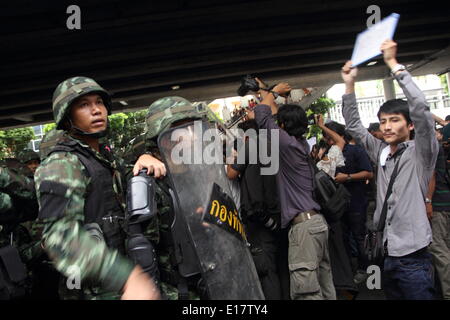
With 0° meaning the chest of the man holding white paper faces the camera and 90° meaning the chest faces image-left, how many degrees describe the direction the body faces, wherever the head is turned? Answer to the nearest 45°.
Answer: approximately 45°

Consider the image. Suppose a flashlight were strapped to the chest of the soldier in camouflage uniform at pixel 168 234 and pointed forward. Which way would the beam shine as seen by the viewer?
to the viewer's right

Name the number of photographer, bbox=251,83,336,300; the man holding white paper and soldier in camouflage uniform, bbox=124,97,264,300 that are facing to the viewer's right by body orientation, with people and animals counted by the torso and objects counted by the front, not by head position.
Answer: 1

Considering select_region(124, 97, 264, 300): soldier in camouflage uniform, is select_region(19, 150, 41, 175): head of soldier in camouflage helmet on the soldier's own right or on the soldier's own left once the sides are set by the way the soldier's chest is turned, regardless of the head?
on the soldier's own left

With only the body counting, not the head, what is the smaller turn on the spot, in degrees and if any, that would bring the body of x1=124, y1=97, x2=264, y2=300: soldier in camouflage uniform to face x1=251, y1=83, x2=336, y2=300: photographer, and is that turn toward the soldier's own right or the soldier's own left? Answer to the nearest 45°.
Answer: approximately 45° to the soldier's own left

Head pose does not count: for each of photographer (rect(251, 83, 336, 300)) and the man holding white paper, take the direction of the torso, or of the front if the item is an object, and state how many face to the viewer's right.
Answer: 0

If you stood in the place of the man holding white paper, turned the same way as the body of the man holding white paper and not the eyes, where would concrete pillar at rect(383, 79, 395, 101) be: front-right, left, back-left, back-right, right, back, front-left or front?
back-right

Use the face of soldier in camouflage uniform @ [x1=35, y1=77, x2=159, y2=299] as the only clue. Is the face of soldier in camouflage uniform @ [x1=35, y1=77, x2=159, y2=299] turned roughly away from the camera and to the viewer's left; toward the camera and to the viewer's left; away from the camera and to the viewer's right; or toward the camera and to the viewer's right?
toward the camera and to the viewer's right

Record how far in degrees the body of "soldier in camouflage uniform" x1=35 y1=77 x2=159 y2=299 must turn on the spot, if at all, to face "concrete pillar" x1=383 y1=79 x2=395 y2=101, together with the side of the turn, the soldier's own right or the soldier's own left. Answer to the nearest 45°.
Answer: approximately 90° to the soldier's own left

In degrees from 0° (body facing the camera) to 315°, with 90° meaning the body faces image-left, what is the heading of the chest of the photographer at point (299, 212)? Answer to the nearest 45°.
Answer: approximately 135°
